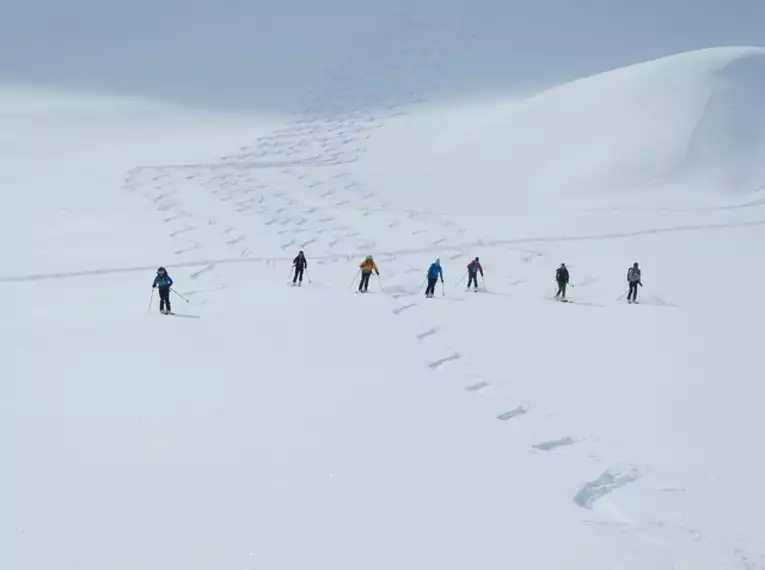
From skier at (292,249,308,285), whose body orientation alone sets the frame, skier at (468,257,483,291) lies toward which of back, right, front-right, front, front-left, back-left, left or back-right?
left

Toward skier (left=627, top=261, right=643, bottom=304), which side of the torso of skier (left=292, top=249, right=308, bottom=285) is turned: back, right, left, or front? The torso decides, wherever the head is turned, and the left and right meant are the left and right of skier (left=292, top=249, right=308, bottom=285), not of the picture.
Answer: left

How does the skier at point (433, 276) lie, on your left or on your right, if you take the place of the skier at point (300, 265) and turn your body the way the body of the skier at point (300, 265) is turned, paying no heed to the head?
on your left

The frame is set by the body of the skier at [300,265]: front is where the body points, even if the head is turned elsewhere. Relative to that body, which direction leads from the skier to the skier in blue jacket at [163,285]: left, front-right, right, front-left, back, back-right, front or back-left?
front-right

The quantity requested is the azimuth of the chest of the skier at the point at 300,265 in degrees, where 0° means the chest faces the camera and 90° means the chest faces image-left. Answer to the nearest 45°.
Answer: approximately 0°

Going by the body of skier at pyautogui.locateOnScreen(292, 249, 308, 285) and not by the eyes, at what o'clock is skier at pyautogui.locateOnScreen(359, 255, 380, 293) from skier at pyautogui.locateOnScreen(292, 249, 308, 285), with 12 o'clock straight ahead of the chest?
skier at pyautogui.locateOnScreen(359, 255, 380, 293) is roughly at 10 o'clock from skier at pyautogui.locateOnScreen(292, 249, 308, 285).

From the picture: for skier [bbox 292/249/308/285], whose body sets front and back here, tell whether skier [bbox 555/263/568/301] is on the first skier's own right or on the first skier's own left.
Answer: on the first skier's own left
